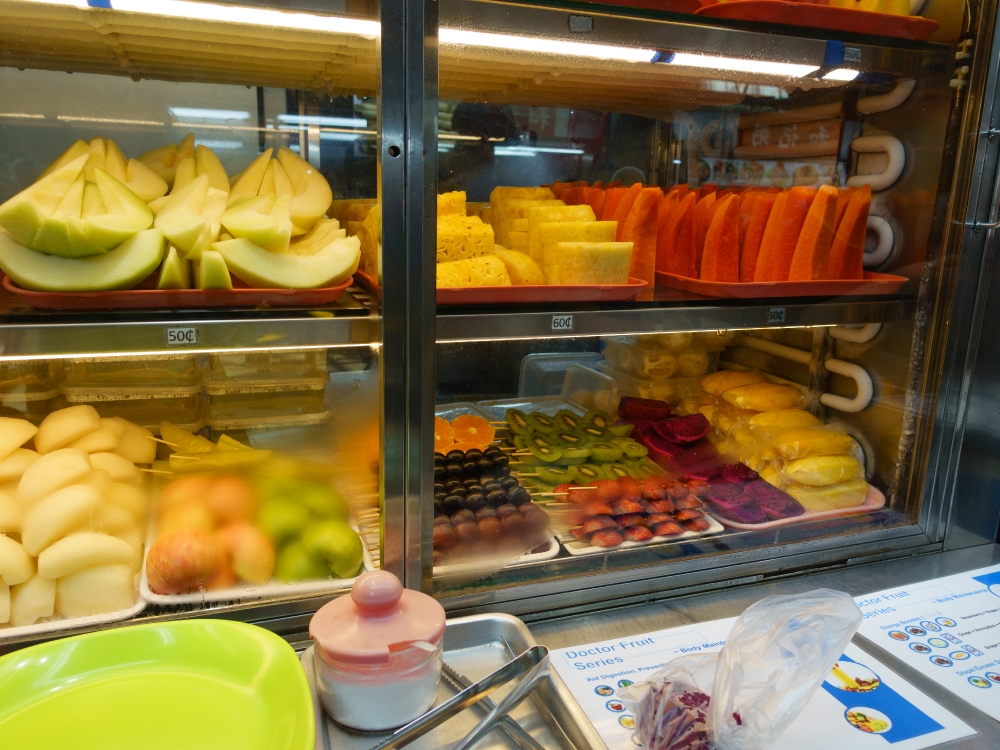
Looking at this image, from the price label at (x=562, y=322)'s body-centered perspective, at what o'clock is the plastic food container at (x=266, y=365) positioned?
The plastic food container is roughly at 3 o'clock from the price label.

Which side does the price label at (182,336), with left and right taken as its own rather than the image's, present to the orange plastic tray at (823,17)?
left

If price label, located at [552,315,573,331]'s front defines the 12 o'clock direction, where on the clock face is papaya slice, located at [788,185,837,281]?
The papaya slice is roughly at 8 o'clock from the price label.

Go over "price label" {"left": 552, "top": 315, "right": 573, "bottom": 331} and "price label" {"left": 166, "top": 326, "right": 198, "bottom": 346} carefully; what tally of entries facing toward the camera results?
2

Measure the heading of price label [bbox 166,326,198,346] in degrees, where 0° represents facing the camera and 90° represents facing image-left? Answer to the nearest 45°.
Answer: approximately 0°

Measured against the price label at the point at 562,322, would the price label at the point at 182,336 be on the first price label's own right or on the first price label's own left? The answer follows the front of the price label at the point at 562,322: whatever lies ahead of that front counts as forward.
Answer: on the first price label's own right

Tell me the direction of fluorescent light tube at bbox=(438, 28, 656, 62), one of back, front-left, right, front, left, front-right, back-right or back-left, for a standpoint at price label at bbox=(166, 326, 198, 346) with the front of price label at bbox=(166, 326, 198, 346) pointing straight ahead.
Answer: left

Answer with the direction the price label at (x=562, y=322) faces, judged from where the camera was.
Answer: facing the viewer

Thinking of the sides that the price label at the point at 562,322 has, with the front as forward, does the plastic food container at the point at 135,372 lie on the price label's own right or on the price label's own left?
on the price label's own right

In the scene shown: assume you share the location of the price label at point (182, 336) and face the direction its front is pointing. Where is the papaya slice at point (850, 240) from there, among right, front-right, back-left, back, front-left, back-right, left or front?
left

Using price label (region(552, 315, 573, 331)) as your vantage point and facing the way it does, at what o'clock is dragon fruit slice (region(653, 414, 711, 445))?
The dragon fruit slice is roughly at 7 o'clock from the price label.
